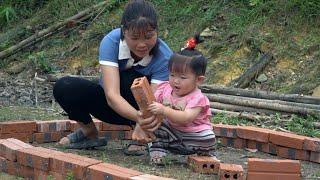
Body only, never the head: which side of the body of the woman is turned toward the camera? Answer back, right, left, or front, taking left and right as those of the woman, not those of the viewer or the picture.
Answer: front

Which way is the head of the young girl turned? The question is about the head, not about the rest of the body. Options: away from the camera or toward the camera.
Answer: toward the camera

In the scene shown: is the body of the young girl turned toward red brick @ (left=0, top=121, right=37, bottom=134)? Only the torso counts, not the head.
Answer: no

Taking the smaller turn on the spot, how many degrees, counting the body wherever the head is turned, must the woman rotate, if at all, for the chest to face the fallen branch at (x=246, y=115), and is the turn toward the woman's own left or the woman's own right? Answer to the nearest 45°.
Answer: approximately 135° to the woman's own left

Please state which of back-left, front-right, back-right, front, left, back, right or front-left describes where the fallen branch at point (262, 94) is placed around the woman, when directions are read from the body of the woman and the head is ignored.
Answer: back-left

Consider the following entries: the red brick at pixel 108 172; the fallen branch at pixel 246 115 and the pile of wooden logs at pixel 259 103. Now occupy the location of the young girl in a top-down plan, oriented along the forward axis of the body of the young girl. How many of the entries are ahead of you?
1

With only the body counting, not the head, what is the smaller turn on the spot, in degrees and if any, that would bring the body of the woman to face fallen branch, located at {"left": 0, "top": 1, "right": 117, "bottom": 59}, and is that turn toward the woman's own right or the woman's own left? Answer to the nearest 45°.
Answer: approximately 180°

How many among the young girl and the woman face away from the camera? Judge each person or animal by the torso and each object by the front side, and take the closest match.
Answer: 0

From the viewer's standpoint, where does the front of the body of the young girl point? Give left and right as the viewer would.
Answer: facing the viewer and to the left of the viewer

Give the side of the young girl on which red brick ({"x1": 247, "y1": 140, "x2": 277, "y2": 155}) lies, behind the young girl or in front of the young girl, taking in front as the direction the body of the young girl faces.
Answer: behind

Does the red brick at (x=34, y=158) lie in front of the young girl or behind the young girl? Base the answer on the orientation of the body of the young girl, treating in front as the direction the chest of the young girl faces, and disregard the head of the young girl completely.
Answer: in front

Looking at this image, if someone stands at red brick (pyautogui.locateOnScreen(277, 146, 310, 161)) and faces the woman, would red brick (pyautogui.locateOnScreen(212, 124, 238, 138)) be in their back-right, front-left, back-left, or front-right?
front-right

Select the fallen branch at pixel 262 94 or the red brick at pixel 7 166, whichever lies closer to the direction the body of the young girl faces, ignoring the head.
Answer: the red brick

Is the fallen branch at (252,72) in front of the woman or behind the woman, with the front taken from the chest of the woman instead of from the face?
behind

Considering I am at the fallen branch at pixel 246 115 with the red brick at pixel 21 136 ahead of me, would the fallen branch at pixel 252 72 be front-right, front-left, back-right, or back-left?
back-right

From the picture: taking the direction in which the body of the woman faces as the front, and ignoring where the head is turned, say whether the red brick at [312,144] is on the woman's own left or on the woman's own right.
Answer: on the woman's own left

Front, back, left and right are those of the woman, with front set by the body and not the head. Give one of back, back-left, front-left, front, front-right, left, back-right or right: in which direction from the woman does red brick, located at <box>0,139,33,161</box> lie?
right
